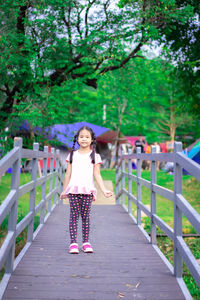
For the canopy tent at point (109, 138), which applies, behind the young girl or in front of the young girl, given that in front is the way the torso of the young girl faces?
behind

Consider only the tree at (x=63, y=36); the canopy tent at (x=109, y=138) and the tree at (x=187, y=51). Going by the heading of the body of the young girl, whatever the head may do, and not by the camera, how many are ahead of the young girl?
0

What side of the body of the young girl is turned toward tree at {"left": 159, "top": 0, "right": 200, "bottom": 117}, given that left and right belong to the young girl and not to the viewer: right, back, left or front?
back

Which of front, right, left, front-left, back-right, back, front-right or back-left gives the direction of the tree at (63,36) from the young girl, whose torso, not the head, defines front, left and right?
back

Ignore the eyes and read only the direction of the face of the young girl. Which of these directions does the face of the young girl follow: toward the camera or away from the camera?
toward the camera

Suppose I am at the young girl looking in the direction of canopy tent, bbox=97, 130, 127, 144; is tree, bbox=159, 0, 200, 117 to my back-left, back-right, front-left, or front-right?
front-right

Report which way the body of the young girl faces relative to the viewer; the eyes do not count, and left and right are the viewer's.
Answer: facing the viewer
